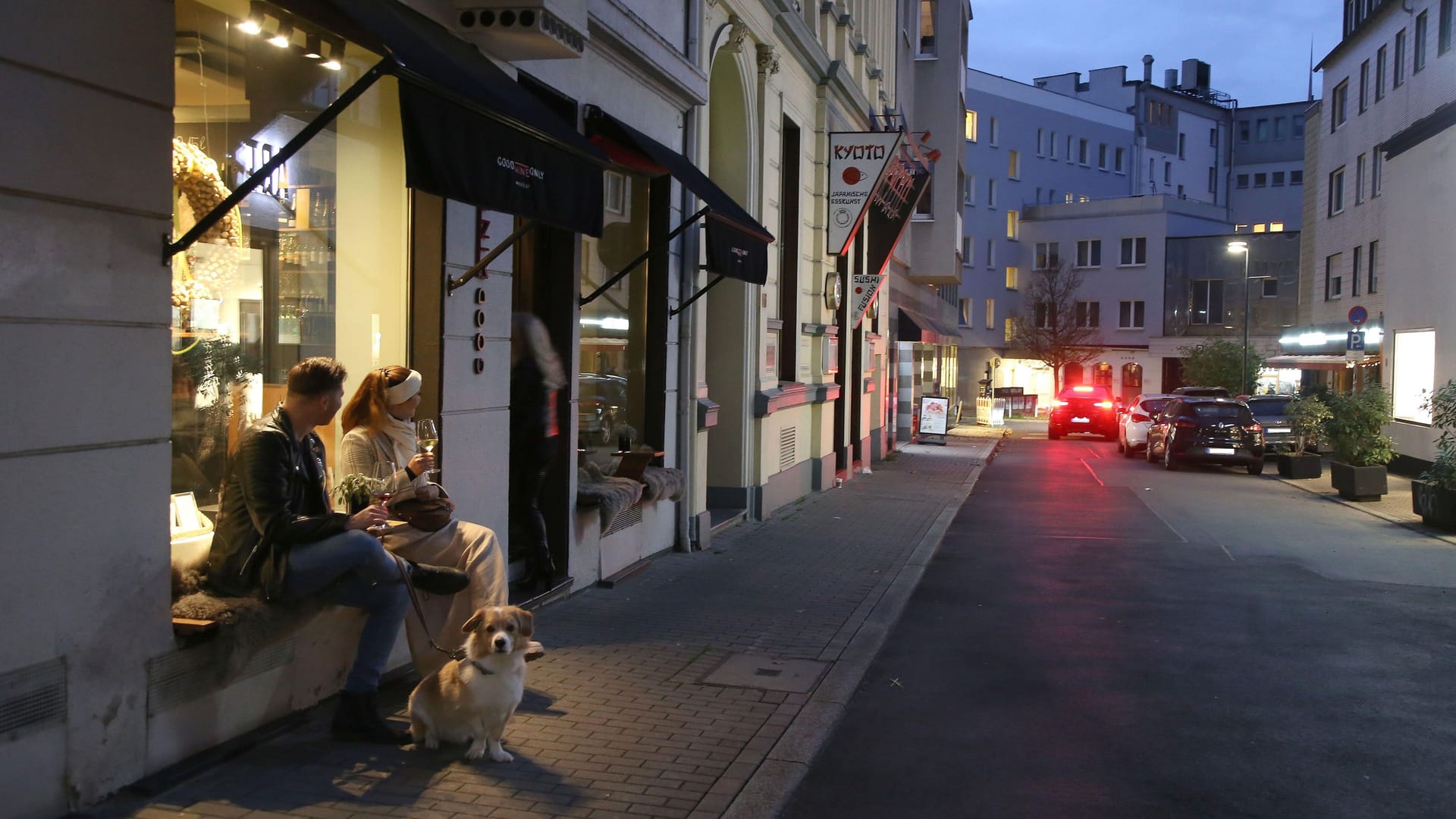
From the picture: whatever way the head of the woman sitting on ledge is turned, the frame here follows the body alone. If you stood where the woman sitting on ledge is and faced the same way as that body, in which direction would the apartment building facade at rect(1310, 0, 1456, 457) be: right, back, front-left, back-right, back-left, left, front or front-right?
front-left

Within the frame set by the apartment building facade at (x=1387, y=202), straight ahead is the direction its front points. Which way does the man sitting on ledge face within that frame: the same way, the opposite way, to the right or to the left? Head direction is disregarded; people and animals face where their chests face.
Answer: the opposite way

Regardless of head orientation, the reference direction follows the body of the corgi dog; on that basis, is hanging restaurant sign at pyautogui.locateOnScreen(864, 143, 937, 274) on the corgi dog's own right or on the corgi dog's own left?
on the corgi dog's own left

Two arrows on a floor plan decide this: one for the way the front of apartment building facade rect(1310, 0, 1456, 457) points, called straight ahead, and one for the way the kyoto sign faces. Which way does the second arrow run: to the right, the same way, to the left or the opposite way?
to the left

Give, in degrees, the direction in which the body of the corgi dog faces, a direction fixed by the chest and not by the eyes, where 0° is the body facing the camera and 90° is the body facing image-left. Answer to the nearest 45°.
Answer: approximately 315°

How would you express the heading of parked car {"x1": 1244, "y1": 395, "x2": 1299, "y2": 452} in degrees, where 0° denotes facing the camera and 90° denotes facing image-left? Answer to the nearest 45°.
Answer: approximately 180°

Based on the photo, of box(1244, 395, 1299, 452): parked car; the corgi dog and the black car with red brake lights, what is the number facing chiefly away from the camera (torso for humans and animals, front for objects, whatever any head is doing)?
2

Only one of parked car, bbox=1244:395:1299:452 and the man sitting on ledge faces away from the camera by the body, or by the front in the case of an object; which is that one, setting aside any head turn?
the parked car

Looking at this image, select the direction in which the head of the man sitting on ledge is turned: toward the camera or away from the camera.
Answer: away from the camera

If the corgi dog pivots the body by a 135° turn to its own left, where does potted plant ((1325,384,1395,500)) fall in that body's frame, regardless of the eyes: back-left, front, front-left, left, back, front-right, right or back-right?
front-right

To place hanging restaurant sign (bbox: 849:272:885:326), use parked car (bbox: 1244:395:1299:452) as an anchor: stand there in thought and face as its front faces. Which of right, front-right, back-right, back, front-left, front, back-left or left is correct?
back-left

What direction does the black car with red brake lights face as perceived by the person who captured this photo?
facing away from the viewer

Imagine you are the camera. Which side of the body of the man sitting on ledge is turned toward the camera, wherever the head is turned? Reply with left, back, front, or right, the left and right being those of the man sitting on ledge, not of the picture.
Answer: right

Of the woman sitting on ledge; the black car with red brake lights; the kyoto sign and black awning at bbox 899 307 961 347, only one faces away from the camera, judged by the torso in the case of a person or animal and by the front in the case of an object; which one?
the black car with red brake lights

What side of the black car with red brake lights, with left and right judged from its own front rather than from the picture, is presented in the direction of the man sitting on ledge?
back
